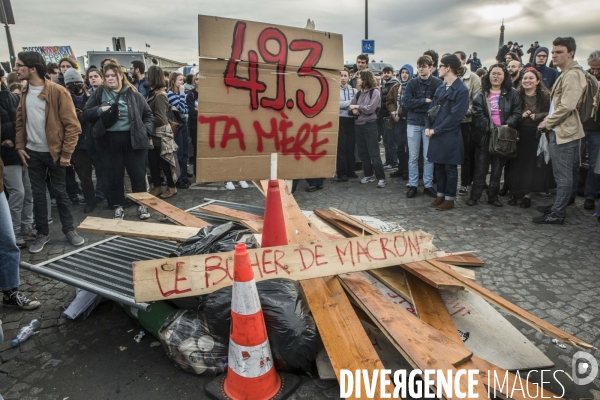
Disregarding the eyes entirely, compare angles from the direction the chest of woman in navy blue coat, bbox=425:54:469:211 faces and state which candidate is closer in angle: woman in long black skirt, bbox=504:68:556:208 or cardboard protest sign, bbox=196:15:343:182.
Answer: the cardboard protest sign

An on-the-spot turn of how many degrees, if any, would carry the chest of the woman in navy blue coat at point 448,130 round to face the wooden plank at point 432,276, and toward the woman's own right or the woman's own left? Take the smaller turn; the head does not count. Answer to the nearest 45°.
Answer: approximately 45° to the woman's own left

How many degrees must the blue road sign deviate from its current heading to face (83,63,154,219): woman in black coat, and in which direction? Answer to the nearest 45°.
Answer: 0° — it already faces them

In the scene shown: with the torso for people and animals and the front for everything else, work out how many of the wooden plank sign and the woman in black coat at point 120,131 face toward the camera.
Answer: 2

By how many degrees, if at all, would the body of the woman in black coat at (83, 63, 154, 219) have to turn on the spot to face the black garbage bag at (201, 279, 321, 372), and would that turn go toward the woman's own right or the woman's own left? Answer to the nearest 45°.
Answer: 0° — they already face it
